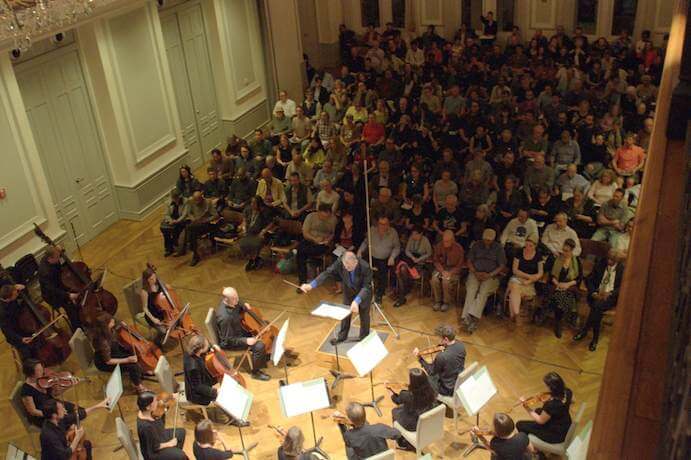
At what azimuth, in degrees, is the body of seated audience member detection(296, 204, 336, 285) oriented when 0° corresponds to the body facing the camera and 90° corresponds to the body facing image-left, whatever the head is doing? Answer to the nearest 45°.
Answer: approximately 45°

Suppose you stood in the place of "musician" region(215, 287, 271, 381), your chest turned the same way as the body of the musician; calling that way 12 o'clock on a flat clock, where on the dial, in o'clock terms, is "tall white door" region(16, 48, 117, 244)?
The tall white door is roughly at 8 o'clock from the musician.

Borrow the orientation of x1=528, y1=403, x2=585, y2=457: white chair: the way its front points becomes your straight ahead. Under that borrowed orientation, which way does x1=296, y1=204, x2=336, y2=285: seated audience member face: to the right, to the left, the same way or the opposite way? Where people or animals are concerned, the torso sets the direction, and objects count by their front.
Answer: to the left

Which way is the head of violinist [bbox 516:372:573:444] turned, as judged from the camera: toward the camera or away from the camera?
away from the camera

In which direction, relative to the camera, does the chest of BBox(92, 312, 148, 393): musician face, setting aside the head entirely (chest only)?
to the viewer's right

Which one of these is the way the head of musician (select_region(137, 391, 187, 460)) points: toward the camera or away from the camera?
away from the camera

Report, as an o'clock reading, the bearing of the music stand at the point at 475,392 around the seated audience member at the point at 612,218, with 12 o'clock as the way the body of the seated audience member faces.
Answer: The music stand is roughly at 11 o'clock from the seated audience member.

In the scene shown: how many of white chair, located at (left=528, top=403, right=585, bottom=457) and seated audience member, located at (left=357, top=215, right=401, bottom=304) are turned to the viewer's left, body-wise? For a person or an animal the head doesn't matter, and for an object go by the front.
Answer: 1

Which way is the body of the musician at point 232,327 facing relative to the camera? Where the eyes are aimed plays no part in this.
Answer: to the viewer's right

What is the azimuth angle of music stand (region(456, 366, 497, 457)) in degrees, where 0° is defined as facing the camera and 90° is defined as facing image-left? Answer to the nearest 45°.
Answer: approximately 315°

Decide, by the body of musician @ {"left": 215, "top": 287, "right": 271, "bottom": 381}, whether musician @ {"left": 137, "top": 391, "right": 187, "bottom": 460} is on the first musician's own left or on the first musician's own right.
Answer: on the first musician's own right

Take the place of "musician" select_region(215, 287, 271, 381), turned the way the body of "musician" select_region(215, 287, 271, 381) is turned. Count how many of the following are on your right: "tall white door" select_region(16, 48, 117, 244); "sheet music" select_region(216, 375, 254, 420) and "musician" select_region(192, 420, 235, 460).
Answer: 2

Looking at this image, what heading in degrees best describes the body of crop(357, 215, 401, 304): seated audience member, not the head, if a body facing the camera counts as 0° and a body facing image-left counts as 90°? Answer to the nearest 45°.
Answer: approximately 0°

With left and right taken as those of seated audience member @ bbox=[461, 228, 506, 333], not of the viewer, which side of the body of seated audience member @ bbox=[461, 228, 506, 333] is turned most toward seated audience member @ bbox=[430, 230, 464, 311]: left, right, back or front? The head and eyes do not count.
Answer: right

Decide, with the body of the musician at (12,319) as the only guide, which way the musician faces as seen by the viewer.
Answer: to the viewer's right

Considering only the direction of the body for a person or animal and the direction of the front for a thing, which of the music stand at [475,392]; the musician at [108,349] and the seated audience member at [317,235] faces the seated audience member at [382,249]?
the musician

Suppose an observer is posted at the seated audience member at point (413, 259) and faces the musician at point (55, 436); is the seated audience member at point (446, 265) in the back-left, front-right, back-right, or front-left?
back-left

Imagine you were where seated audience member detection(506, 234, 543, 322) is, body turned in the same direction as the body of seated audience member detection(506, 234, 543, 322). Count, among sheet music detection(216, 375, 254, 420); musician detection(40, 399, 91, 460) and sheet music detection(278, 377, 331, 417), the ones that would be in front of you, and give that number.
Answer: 3
